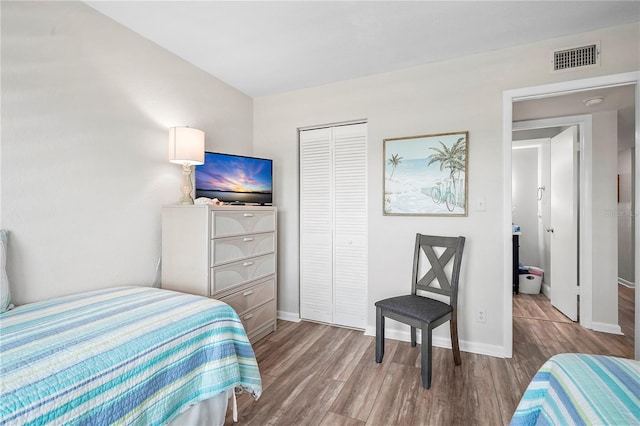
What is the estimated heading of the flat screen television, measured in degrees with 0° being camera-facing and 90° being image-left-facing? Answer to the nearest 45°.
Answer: approximately 315°

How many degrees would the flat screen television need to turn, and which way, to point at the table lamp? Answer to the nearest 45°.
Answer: approximately 90° to its right

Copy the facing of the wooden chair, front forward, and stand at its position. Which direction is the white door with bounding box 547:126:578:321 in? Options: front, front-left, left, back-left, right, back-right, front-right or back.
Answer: back

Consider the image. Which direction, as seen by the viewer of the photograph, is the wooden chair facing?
facing the viewer and to the left of the viewer

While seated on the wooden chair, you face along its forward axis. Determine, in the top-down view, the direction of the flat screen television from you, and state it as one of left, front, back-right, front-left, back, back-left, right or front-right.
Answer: front-right

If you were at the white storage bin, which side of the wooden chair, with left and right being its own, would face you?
back

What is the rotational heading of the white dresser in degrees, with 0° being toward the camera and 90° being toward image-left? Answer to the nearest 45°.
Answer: approximately 315°

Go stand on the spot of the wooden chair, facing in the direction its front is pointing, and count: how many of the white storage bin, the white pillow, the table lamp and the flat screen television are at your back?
1

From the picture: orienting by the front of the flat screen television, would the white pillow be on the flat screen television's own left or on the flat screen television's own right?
on the flat screen television's own right

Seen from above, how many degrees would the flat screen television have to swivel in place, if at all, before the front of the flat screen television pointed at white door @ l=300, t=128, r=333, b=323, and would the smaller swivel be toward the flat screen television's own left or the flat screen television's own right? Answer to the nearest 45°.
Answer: approximately 45° to the flat screen television's own left

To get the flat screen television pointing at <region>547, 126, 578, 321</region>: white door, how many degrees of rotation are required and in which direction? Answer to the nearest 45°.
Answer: approximately 45° to its left

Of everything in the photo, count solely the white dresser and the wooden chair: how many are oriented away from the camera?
0
